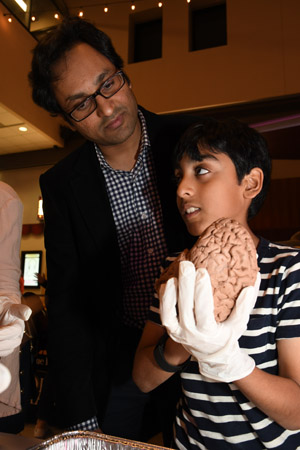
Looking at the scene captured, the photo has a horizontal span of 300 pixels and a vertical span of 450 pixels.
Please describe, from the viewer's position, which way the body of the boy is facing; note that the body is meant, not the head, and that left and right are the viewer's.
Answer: facing the viewer and to the left of the viewer

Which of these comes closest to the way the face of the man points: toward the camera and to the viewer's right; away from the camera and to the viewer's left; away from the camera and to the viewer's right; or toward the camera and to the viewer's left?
toward the camera and to the viewer's right

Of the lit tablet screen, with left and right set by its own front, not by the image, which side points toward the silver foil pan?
front

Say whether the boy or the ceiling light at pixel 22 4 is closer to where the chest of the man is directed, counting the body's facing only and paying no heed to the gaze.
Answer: the boy

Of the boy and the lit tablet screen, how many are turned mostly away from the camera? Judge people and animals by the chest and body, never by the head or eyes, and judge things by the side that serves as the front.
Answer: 0

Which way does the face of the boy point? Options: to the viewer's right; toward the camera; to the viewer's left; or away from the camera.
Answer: to the viewer's left

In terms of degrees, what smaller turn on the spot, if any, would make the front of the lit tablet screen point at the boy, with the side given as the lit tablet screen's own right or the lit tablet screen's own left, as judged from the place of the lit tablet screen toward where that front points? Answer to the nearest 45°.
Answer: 0° — it already faces them

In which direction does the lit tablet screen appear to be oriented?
toward the camera

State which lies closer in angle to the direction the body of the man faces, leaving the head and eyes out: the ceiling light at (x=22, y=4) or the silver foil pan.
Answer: the silver foil pan

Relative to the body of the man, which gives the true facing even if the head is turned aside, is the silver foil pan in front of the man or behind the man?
in front

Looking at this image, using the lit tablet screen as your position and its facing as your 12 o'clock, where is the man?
The man is roughly at 12 o'clock from the lit tablet screen.

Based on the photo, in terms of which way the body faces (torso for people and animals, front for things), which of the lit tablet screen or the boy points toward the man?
the lit tablet screen

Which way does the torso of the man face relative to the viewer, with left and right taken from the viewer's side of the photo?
facing the viewer and to the right of the viewer
